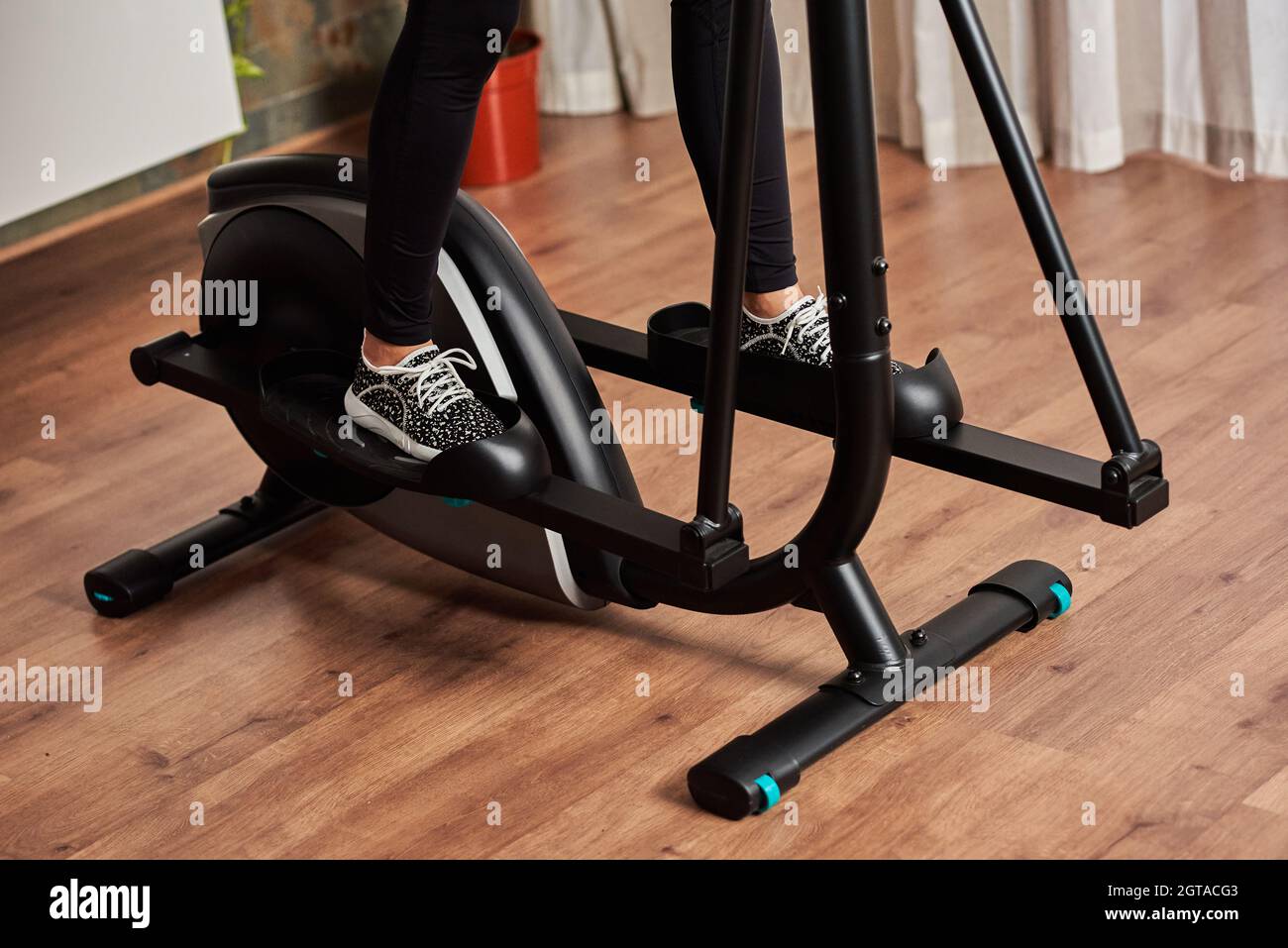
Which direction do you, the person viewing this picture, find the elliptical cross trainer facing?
facing the viewer and to the right of the viewer

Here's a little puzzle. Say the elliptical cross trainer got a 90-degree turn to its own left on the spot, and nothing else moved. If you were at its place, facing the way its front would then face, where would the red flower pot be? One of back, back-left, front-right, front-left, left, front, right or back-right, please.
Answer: front-left
